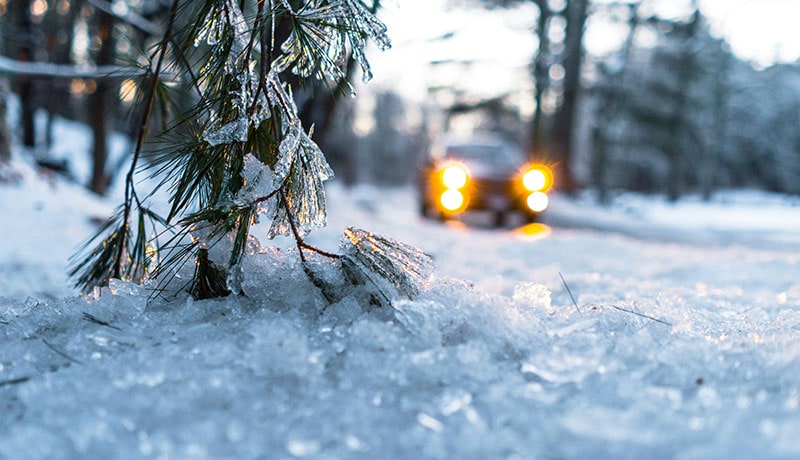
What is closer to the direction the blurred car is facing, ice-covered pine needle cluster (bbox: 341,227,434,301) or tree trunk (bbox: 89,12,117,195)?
the ice-covered pine needle cluster

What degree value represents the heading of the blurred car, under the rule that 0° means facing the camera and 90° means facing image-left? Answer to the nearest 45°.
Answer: approximately 0°

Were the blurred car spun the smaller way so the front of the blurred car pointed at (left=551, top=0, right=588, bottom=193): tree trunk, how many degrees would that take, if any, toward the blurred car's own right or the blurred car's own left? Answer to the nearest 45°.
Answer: approximately 180°

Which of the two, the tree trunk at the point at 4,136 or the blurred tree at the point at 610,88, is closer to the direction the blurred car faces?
the tree trunk

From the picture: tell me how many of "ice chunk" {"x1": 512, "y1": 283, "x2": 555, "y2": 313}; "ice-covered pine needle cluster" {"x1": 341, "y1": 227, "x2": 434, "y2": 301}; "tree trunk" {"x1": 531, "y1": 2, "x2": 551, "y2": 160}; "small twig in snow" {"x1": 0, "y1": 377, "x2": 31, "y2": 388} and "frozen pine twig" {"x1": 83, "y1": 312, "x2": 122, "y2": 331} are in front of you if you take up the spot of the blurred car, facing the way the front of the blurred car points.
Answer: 4

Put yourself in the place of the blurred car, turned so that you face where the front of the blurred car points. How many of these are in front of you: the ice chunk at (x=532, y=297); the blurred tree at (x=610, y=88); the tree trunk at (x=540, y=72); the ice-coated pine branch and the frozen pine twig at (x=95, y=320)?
3

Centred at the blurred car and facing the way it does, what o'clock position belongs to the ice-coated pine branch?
The ice-coated pine branch is roughly at 12 o'clock from the blurred car.

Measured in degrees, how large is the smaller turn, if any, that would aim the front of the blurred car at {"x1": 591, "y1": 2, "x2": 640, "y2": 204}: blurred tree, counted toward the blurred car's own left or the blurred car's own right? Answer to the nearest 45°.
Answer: approximately 180°

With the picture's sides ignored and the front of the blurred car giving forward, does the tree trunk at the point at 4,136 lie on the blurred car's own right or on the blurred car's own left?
on the blurred car's own right

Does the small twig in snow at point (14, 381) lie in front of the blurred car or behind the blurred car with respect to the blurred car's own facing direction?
in front

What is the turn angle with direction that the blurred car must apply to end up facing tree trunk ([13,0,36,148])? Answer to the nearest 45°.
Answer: approximately 90° to its right

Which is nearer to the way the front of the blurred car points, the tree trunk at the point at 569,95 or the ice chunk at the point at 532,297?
the ice chunk

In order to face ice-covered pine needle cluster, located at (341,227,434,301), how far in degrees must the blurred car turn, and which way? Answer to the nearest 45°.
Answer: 0° — it already faces it

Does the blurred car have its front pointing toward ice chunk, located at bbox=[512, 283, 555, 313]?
yes

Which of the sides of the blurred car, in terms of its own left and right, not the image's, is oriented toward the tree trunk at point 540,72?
back
